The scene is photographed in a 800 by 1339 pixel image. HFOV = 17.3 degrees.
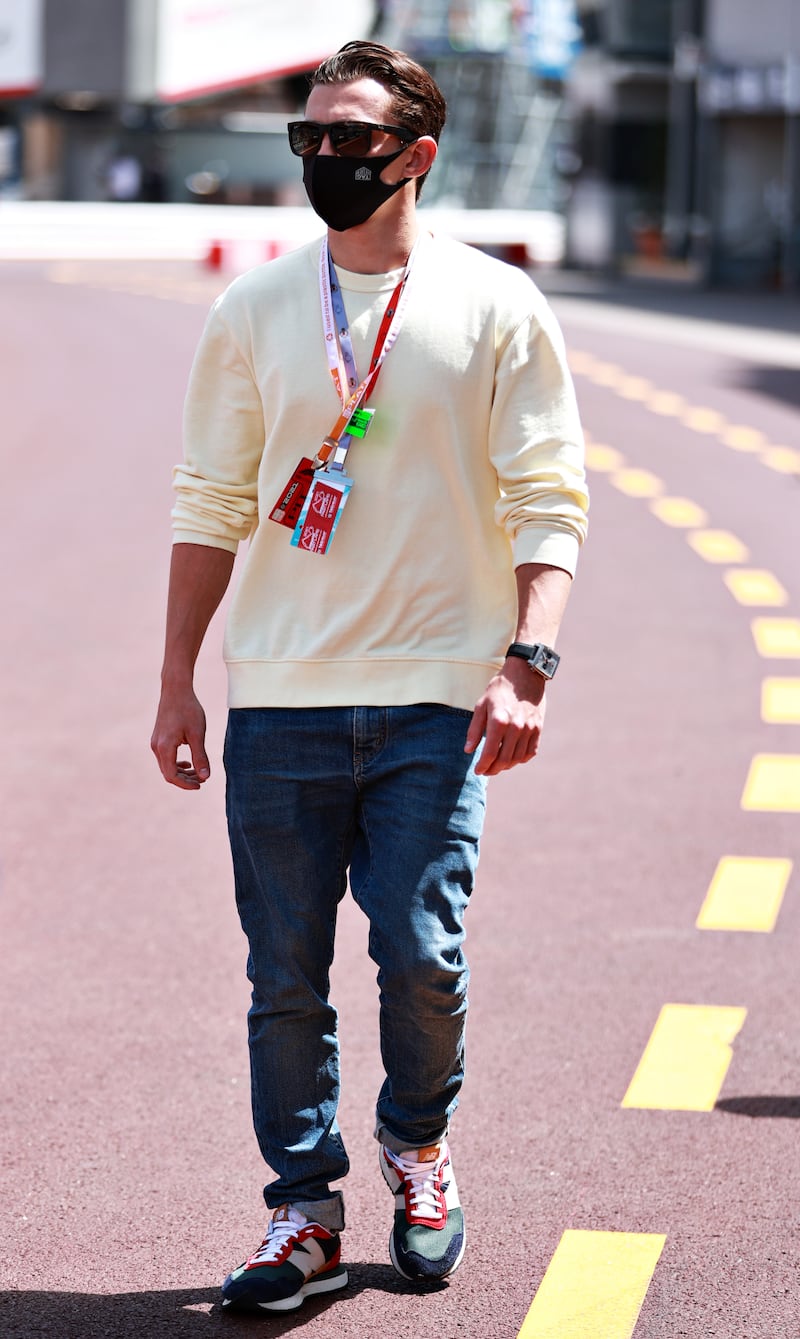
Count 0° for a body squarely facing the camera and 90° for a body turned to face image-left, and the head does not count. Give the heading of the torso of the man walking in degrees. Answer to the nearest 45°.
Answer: approximately 0°
